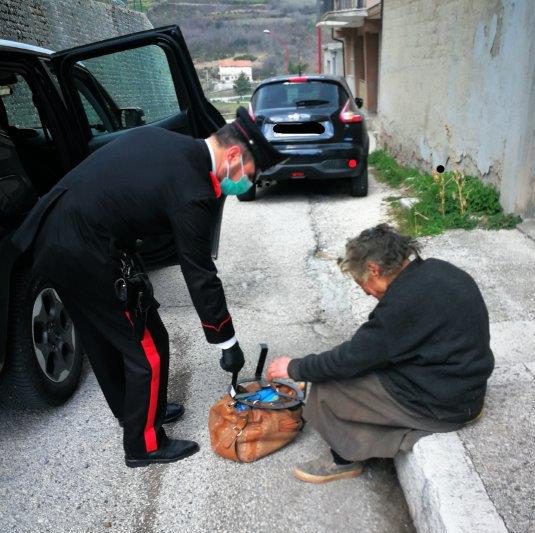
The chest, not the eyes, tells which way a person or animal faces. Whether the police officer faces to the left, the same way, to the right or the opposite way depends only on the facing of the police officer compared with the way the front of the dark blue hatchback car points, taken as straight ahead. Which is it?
to the right

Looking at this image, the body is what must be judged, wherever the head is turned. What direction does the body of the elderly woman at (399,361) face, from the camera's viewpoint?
to the viewer's left

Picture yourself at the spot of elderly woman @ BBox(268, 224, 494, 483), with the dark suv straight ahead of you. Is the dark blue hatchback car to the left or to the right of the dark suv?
right

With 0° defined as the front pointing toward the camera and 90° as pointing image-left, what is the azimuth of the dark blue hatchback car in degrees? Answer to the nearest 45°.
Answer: approximately 180°

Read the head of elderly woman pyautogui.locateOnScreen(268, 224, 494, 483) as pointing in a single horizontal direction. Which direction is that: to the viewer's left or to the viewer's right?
to the viewer's left

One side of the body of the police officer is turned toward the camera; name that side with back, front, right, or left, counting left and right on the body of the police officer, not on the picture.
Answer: right

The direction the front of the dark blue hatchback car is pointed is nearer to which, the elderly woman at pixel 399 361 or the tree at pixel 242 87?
the tree

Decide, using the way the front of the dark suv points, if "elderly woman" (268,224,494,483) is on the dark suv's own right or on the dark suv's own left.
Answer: on the dark suv's own right

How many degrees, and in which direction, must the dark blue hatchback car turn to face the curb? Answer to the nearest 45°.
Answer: approximately 180°
